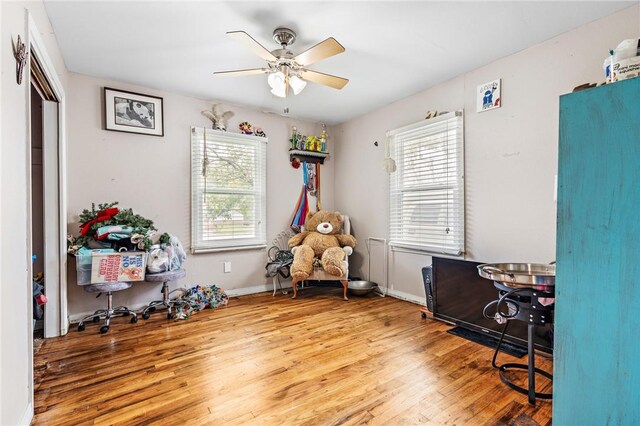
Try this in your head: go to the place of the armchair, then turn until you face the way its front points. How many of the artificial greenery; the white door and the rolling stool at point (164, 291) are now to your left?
0

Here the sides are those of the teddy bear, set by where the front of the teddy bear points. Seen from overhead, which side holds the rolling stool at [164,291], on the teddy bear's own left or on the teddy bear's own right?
on the teddy bear's own right

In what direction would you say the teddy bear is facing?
toward the camera

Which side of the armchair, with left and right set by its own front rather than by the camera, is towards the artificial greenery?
right

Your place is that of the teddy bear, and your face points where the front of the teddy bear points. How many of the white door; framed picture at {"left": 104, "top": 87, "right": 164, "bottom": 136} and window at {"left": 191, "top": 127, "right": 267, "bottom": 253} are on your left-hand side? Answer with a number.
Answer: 0

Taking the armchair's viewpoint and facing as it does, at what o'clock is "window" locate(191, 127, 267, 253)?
The window is roughly at 3 o'clock from the armchair.

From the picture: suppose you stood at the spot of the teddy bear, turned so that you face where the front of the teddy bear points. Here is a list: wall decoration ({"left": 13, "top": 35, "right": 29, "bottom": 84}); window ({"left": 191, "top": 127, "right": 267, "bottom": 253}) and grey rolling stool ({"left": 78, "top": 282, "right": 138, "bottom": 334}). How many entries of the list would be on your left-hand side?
0

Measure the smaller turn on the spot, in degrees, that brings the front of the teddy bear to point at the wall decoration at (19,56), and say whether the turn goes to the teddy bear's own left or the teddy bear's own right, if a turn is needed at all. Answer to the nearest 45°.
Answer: approximately 45° to the teddy bear's own right

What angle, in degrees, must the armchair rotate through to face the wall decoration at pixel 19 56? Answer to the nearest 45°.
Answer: approximately 45° to its right

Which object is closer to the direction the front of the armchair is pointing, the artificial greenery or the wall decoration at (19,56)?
the wall decoration

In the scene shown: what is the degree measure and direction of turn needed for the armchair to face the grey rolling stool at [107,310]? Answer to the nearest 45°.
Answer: approximately 45° to its right

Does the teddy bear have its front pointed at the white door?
no

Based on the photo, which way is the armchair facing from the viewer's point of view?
toward the camera
